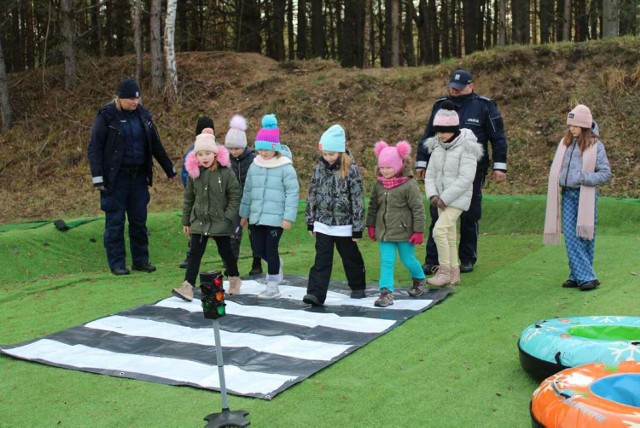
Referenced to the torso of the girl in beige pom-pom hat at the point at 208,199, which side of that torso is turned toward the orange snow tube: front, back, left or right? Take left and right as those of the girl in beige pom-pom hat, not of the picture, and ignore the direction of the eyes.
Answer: left

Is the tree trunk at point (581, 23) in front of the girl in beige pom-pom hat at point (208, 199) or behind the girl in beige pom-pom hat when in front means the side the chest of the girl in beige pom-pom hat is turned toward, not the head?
behind

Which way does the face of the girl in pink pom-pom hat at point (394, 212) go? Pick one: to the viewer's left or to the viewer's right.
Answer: to the viewer's left

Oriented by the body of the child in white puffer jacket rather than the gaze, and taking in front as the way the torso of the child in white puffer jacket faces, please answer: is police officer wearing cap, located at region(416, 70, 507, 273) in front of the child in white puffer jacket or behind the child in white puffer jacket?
behind

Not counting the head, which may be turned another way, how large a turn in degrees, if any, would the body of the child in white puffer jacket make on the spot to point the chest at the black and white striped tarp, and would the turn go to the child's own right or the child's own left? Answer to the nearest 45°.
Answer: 0° — they already face it

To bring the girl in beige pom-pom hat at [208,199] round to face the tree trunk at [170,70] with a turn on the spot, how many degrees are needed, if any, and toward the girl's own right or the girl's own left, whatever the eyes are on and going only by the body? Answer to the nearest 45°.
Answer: approximately 135° to the girl's own right
